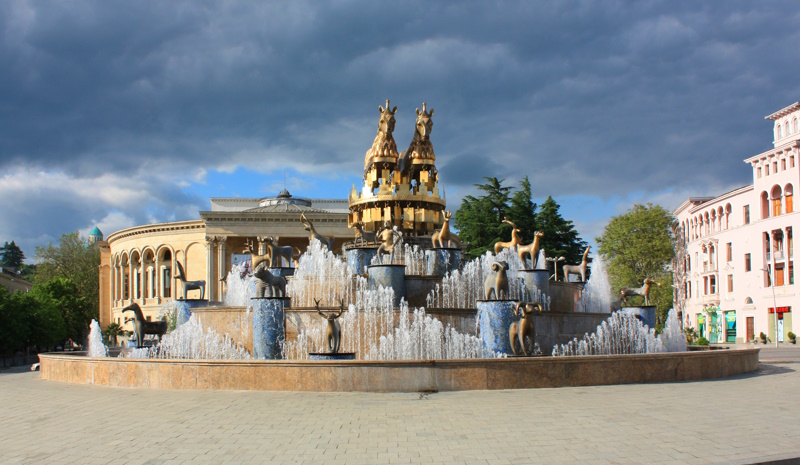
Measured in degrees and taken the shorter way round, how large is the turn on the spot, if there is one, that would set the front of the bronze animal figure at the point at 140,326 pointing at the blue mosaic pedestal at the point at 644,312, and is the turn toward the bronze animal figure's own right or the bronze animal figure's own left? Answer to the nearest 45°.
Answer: approximately 180°

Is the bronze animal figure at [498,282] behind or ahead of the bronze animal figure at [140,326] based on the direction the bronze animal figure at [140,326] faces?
behind

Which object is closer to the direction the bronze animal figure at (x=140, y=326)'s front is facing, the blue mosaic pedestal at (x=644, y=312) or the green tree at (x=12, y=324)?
the green tree

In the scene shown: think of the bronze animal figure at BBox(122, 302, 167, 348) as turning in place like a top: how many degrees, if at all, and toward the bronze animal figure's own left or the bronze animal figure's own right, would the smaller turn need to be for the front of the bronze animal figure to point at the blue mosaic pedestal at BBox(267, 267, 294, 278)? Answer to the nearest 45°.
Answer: approximately 135° to the bronze animal figure's own right

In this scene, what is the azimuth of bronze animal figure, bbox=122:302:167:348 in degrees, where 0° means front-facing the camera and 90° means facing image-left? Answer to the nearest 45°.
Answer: approximately 90°
